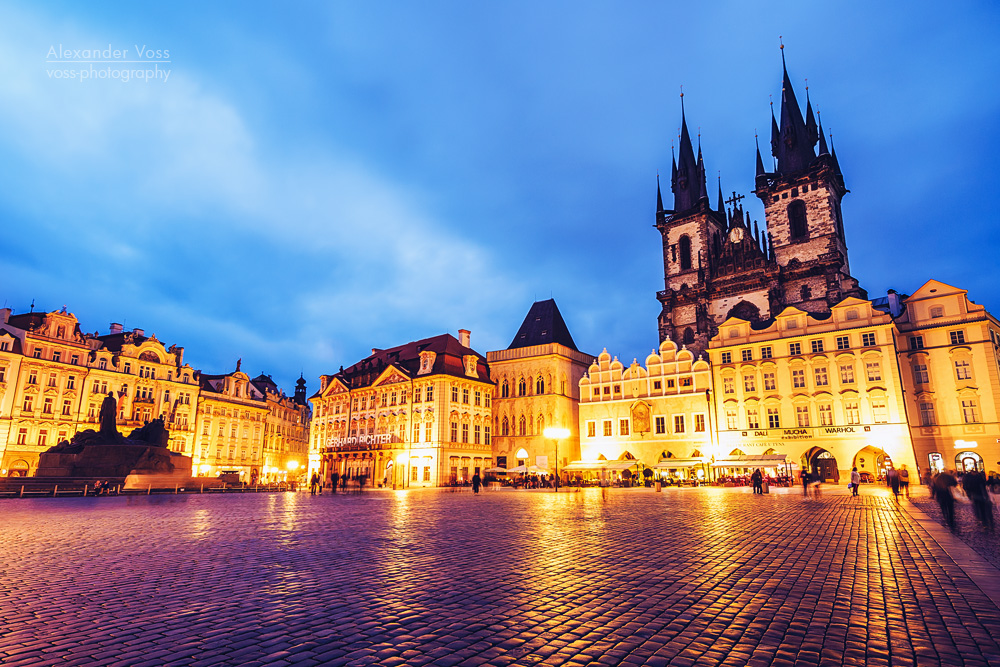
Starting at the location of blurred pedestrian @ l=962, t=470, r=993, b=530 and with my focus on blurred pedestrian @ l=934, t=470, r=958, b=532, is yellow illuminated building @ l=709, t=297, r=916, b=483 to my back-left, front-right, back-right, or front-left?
back-right

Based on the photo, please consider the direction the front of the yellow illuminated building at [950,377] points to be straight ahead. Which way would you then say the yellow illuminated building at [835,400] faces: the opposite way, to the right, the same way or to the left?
the same way

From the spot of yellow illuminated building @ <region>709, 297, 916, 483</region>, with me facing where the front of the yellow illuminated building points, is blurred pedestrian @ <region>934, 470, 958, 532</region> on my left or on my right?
on my left

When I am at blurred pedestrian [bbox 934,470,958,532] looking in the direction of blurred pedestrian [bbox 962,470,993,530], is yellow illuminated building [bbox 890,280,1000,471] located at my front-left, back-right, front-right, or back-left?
front-left

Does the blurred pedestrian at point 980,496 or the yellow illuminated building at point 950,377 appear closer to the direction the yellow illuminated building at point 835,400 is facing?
the blurred pedestrian

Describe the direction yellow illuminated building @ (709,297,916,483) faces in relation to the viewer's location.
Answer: facing the viewer and to the left of the viewer

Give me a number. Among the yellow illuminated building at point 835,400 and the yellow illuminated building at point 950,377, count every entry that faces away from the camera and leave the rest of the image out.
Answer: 0

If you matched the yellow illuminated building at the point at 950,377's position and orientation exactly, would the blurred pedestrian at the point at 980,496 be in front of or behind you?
in front

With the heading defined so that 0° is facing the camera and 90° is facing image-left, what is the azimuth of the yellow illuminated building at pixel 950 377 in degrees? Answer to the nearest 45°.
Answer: approximately 45°

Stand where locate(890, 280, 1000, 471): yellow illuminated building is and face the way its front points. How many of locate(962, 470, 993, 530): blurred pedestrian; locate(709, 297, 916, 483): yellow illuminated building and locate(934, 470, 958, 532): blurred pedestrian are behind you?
0
